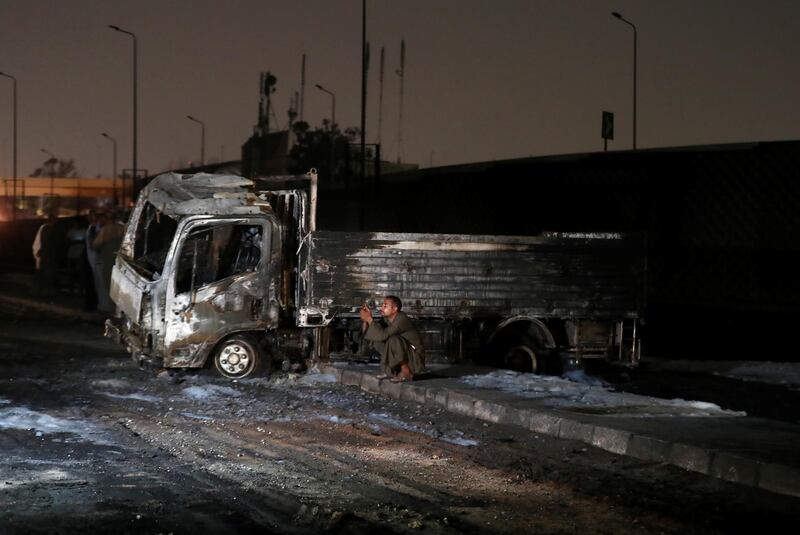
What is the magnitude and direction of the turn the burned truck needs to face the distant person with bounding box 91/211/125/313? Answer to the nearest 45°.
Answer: approximately 45° to its right

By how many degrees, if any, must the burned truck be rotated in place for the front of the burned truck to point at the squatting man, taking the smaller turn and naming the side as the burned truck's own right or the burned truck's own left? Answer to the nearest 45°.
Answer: approximately 135° to the burned truck's own left

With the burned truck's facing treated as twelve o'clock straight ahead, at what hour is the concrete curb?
The concrete curb is roughly at 8 o'clock from the burned truck.

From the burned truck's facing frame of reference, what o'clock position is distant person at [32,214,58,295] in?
The distant person is roughly at 2 o'clock from the burned truck.

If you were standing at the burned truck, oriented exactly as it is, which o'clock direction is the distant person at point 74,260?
The distant person is roughly at 2 o'clock from the burned truck.

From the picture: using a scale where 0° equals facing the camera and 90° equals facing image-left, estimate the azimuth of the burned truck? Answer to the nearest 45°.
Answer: approximately 90°
